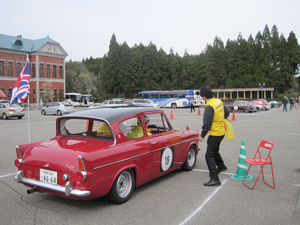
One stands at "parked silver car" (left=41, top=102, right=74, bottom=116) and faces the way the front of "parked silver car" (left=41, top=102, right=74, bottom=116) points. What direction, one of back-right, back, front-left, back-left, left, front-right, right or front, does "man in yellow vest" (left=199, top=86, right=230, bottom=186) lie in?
back-left

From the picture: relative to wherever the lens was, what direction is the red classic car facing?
facing away from the viewer and to the right of the viewer

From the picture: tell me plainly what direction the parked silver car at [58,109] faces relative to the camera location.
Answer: facing away from the viewer and to the left of the viewer

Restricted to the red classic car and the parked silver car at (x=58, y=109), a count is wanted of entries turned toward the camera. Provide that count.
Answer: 0

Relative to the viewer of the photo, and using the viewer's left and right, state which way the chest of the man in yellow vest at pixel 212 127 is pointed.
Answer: facing away from the viewer and to the left of the viewer

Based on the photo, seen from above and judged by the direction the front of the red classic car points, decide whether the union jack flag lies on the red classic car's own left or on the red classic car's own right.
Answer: on the red classic car's own left

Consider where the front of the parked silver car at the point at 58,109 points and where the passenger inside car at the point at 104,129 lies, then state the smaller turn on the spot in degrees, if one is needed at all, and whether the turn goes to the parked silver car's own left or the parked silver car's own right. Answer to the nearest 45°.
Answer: approximately 135° to the parked silver car's own left
